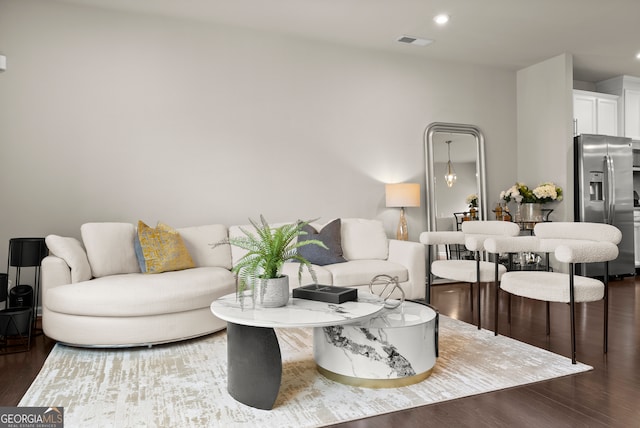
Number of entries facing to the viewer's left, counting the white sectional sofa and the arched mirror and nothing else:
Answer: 0

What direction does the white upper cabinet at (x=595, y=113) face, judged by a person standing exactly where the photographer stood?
facing the viewer and to the right of the viewer

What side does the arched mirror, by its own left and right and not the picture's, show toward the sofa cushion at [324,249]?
right

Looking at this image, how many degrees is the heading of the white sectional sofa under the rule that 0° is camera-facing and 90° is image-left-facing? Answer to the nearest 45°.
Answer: approximately 0°

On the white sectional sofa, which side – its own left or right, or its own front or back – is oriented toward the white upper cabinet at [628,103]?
left

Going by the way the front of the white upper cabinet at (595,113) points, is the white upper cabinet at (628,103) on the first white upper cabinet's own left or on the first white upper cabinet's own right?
on the first white upper cabinet's own left

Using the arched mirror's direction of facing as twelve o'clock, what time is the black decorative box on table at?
The black decorative box on table is roughly at 2 o'clock from the arched mirror.

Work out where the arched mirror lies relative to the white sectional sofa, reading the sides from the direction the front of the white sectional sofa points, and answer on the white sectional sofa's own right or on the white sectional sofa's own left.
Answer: on the white sectional sofa's own left
